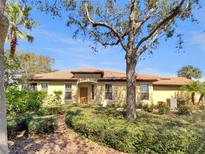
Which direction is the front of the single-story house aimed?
toward the camera

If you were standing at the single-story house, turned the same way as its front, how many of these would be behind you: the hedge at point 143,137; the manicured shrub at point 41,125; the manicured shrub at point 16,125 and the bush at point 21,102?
0

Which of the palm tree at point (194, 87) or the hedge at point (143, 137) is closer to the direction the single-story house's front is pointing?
the hedge

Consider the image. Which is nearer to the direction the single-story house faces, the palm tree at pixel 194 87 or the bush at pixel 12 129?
the bush

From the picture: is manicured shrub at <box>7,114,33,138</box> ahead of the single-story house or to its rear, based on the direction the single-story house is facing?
ahead

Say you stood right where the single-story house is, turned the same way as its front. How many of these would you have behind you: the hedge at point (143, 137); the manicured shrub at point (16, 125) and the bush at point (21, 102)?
0

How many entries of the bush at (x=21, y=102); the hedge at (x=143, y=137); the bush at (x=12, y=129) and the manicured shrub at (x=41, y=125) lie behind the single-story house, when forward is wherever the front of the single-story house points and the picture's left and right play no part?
0

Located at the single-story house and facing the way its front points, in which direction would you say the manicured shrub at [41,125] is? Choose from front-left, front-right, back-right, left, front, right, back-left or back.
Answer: front

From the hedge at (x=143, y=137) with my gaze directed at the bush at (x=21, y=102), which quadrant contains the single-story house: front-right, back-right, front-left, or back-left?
front-right

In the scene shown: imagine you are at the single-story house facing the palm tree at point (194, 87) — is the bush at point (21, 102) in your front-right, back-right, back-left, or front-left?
back-right

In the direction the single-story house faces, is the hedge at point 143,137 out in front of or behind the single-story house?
in front

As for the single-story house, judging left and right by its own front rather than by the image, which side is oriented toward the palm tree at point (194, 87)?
left
